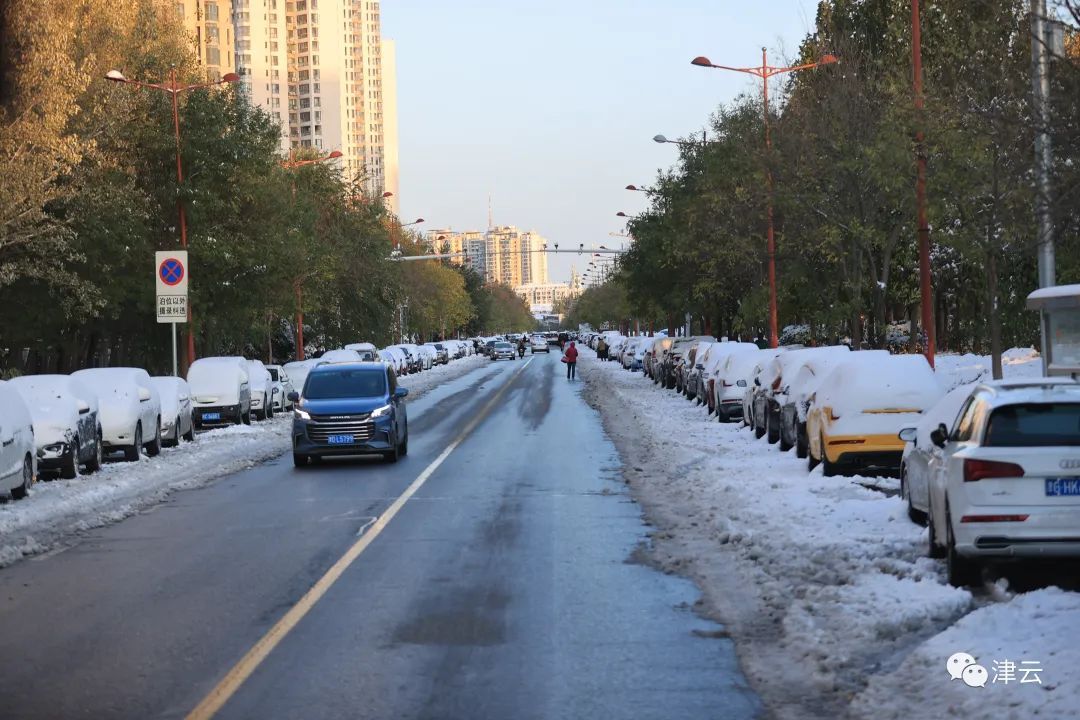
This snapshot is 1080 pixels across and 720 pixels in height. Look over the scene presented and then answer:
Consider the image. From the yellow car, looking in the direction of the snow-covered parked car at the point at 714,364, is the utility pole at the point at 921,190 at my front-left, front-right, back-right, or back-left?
front-right

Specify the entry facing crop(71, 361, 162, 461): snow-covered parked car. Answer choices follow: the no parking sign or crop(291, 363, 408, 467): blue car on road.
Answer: the no parking sign

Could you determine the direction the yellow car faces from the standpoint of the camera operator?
facing away from the viewer

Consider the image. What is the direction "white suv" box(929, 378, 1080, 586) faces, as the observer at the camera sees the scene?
facing away from the viewer

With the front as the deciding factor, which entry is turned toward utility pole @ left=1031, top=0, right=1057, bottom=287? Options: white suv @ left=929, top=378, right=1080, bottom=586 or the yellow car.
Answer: the white suv

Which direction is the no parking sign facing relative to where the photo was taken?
toward the camera

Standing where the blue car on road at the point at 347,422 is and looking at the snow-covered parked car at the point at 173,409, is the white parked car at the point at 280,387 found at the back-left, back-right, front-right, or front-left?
front-right

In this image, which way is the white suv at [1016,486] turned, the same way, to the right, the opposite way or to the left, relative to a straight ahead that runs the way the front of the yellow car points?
the same way

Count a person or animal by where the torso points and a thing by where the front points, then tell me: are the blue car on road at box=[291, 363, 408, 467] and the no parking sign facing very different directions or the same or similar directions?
same or similar directions

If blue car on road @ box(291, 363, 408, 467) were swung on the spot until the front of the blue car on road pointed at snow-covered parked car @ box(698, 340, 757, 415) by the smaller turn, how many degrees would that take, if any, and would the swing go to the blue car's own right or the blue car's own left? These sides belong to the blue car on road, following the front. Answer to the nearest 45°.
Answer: approximately 135° to the blue car's own left

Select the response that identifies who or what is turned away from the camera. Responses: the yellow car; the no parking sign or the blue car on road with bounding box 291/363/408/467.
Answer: the yellow car

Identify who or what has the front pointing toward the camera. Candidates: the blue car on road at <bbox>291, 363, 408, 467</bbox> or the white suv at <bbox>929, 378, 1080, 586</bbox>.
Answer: the blue car on road

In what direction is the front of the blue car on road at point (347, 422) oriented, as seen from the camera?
facing the viewer

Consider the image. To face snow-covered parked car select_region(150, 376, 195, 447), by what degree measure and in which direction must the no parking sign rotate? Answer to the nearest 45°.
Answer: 0° — it already faces it

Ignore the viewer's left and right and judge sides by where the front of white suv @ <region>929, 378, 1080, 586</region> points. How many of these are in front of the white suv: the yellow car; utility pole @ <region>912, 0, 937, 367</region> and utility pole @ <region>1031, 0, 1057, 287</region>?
3

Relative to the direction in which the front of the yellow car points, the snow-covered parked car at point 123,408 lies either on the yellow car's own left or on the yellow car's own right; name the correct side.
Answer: on the yellow car's own left

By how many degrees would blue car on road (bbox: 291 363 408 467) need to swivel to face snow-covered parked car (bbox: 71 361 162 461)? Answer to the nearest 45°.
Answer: approximately 135° to its right
